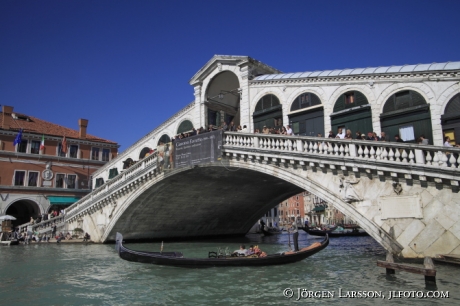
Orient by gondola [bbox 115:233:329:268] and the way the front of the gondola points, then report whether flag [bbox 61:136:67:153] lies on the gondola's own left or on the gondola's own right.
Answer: on the gondola's own right

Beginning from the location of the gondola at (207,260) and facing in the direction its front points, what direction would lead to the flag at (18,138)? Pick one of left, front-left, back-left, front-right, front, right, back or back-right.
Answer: front-right

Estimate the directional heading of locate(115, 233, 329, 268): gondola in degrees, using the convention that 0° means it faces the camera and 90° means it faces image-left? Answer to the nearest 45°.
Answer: approximately 90°
